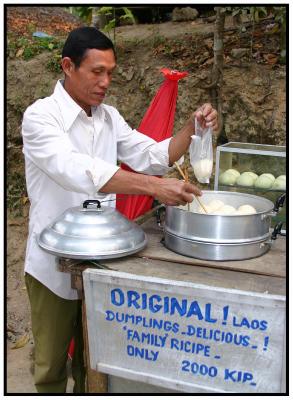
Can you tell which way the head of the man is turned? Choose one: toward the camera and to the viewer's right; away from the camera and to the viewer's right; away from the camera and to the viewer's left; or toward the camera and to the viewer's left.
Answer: toward the camera and to the viewer's right

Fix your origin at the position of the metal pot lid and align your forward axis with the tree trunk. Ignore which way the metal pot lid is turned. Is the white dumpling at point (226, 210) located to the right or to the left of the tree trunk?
right

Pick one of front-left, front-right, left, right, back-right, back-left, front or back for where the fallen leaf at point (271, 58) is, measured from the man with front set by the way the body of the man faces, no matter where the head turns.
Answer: left

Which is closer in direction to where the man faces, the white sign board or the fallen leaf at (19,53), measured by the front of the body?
the white sign board

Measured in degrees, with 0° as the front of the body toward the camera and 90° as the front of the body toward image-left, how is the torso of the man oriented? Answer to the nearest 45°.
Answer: approximately 315°

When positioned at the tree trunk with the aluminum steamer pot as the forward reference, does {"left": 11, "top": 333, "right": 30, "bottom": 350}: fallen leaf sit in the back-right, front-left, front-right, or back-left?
front-right

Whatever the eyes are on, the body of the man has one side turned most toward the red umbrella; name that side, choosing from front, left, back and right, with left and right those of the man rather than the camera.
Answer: left

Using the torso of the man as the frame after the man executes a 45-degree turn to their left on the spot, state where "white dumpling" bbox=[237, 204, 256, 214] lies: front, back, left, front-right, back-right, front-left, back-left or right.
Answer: front

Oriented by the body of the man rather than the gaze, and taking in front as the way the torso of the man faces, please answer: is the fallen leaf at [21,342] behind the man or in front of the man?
behind

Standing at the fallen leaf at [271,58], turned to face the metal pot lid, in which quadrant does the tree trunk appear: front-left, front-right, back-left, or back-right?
front-right

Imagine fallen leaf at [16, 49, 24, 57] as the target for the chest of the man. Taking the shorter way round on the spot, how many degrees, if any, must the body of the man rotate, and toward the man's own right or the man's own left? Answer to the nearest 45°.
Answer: approximately 135° to the man's own left
